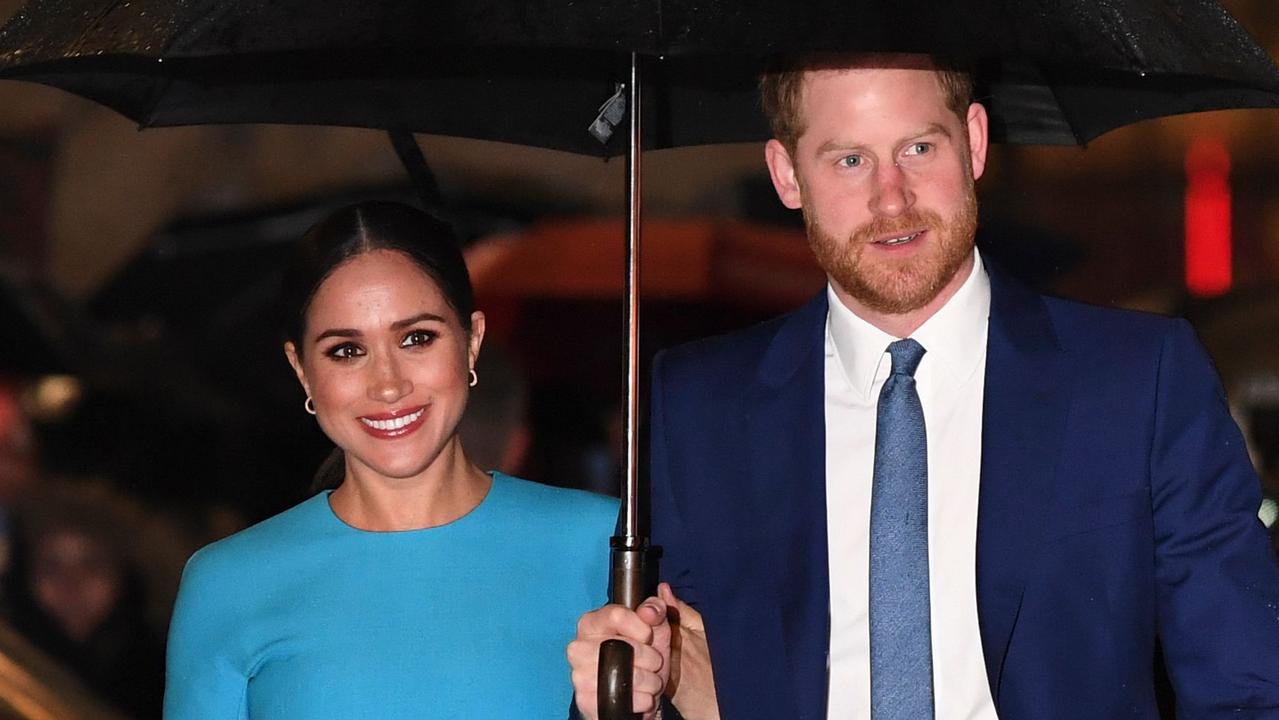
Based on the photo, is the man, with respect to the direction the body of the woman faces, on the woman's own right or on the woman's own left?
on the woman's own left

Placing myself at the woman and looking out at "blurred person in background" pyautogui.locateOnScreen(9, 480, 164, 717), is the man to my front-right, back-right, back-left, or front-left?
back-right

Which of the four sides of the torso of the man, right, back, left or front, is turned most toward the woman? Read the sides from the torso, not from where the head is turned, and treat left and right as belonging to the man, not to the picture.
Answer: right

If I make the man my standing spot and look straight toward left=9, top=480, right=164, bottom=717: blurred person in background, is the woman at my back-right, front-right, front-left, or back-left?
front-left

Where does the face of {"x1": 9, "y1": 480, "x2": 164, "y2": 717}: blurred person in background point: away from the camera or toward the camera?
toward the camera

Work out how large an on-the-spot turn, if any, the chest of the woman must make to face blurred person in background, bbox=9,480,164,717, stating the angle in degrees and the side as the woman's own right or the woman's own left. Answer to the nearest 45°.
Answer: approximately 180°

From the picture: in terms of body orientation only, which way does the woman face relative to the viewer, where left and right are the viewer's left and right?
facing the viewer

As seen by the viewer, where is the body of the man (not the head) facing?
toward the camera
